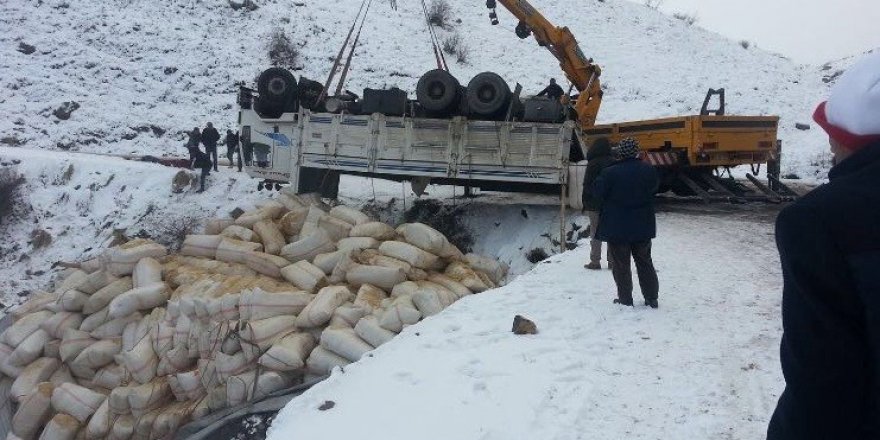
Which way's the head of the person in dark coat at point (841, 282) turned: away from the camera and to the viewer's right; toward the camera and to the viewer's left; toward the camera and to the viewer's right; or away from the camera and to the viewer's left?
away from the camera and to the viewer's left

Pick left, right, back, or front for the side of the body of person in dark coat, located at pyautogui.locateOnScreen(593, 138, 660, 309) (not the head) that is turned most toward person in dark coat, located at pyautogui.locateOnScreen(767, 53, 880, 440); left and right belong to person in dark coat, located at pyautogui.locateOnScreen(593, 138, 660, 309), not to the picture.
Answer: back

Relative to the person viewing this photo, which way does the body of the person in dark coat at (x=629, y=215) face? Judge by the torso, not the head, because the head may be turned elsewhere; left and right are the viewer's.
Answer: facing away from the viewer

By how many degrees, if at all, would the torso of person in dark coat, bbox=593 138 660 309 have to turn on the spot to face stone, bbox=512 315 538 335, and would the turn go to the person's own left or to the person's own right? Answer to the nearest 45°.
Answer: approximately 135° to the person's own left

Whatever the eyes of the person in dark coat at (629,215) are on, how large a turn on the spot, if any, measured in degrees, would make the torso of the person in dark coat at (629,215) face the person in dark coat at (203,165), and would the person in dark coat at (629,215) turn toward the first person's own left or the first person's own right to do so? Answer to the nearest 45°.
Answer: approximately 45° to the first person's own left

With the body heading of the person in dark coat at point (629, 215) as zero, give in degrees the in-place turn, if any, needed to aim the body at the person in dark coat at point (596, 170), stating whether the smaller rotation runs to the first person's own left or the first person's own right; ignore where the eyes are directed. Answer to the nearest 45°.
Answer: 0° — they already face them

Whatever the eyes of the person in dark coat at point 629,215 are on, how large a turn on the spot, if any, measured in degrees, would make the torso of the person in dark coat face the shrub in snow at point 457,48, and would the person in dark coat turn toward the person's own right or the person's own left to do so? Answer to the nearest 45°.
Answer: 0° — they already face it

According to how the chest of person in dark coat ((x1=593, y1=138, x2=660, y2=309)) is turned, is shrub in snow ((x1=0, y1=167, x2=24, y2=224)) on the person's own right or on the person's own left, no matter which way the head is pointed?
on the person's own left

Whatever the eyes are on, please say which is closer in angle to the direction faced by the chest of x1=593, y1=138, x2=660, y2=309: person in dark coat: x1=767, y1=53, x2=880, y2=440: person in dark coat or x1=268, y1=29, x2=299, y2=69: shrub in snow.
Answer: the shrub in snow

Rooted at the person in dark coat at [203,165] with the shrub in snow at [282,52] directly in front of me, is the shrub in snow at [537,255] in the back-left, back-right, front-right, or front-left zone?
back-right
